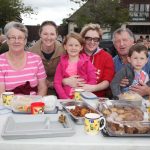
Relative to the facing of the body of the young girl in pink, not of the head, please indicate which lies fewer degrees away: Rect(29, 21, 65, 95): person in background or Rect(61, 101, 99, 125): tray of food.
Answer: the tray of food

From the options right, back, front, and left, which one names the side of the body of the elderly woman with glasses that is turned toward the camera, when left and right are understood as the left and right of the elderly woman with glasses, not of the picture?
front

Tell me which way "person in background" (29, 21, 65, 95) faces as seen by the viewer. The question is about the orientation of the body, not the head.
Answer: toward the camera

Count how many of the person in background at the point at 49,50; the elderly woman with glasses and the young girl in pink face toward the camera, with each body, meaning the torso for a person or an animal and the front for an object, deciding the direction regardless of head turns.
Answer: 3

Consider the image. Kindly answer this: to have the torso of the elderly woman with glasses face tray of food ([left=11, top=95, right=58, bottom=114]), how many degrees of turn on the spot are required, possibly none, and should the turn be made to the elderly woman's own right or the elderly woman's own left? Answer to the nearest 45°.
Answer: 0° — they already face it

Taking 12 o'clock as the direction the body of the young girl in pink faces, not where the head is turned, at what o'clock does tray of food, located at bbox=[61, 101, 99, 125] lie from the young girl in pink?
The tray of food is roughly at 12 o'clock from the young girl in pink.

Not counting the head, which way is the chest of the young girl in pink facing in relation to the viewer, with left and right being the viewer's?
facing the viewer

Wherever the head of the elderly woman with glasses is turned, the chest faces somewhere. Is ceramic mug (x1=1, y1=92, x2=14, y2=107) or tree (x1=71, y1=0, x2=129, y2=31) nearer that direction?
the ceramic mug

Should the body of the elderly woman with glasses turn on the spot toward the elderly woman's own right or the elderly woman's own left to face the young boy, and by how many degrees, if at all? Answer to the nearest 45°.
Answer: approximately 90° to the elderly woman's own left

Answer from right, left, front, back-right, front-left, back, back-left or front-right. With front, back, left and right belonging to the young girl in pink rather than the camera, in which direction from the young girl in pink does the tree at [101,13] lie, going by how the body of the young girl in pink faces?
back

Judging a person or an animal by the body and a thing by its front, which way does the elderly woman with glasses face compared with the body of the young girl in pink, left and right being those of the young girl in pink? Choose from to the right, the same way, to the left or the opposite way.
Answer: the same way

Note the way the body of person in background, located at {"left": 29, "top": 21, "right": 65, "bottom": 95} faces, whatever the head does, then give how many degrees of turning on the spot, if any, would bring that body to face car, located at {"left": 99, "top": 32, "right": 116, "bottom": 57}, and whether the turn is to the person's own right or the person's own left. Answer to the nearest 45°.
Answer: approximately 180°

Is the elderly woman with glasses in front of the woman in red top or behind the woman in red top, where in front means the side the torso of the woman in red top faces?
in front

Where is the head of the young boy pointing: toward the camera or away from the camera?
toward the camera

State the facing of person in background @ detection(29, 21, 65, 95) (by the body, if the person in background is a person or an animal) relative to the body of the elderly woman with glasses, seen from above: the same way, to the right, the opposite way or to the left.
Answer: the same way

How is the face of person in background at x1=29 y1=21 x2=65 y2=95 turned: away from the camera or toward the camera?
toward the camera

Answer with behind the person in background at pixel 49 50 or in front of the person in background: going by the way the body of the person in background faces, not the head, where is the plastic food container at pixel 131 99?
in front

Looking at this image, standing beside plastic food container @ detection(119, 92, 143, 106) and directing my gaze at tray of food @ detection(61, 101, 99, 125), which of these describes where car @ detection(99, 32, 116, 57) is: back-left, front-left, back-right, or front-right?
back-right

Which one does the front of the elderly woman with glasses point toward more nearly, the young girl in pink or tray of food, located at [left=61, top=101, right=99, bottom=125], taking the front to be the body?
the tray of food

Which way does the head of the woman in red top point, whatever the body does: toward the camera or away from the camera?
toward the camera

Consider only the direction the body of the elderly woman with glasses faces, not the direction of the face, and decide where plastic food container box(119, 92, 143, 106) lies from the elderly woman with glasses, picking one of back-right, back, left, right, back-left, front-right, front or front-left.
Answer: front-left
